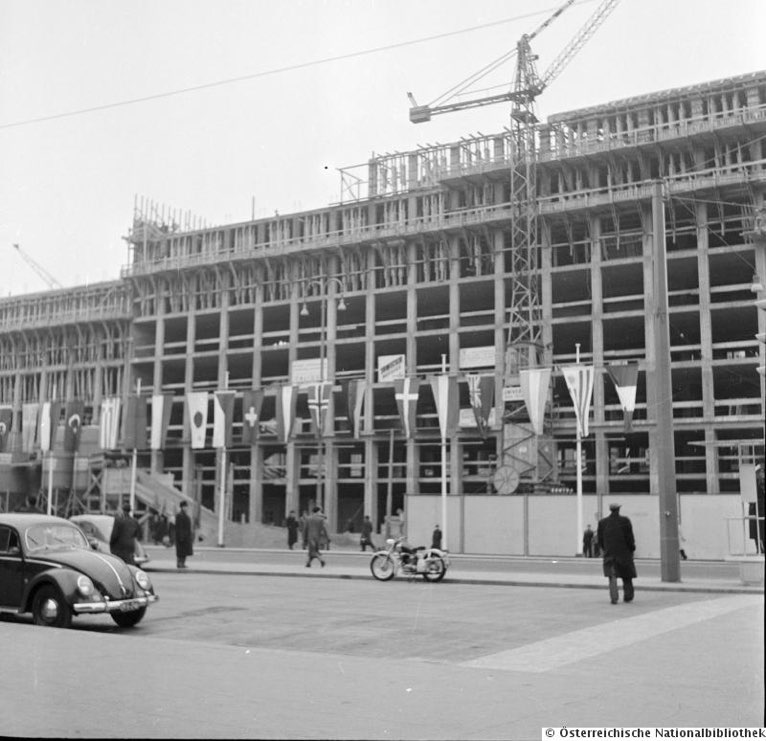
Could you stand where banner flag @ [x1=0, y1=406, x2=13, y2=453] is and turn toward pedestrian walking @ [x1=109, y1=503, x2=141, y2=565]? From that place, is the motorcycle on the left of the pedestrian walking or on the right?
left

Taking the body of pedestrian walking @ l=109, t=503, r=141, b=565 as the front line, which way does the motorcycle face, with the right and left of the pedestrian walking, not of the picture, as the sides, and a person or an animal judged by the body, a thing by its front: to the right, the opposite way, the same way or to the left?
to the left

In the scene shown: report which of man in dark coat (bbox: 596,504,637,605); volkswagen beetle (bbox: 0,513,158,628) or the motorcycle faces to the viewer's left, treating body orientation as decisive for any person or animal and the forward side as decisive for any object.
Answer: the motorcycle

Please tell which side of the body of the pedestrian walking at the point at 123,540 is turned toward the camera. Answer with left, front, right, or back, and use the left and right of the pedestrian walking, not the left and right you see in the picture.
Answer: back

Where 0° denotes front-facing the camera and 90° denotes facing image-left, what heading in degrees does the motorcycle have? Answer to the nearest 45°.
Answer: approximately 90°

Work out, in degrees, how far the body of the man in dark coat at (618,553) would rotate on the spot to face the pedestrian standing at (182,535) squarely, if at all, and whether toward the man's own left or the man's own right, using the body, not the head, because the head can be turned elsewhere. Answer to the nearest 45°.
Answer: approximately 45° to the man's own left
